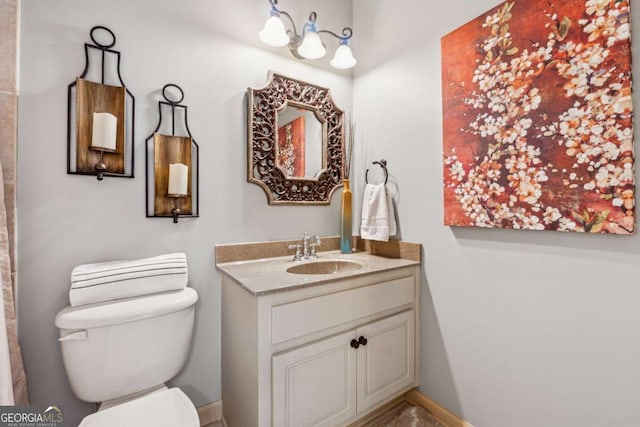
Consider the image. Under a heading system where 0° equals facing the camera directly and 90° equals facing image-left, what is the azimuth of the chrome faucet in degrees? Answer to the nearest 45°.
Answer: approximately 315°

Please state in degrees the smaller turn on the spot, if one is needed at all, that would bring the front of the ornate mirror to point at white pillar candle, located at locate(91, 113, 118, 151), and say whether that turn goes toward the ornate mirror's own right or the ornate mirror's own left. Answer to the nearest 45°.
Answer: approximately 90° to the ornate mirror's own right

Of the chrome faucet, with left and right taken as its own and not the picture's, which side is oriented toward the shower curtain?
right

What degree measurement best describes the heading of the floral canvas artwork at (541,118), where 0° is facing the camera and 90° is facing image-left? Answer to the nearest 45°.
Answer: approximately 45°

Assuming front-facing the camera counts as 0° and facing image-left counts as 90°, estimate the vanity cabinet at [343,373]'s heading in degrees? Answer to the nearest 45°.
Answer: approximately 315°
